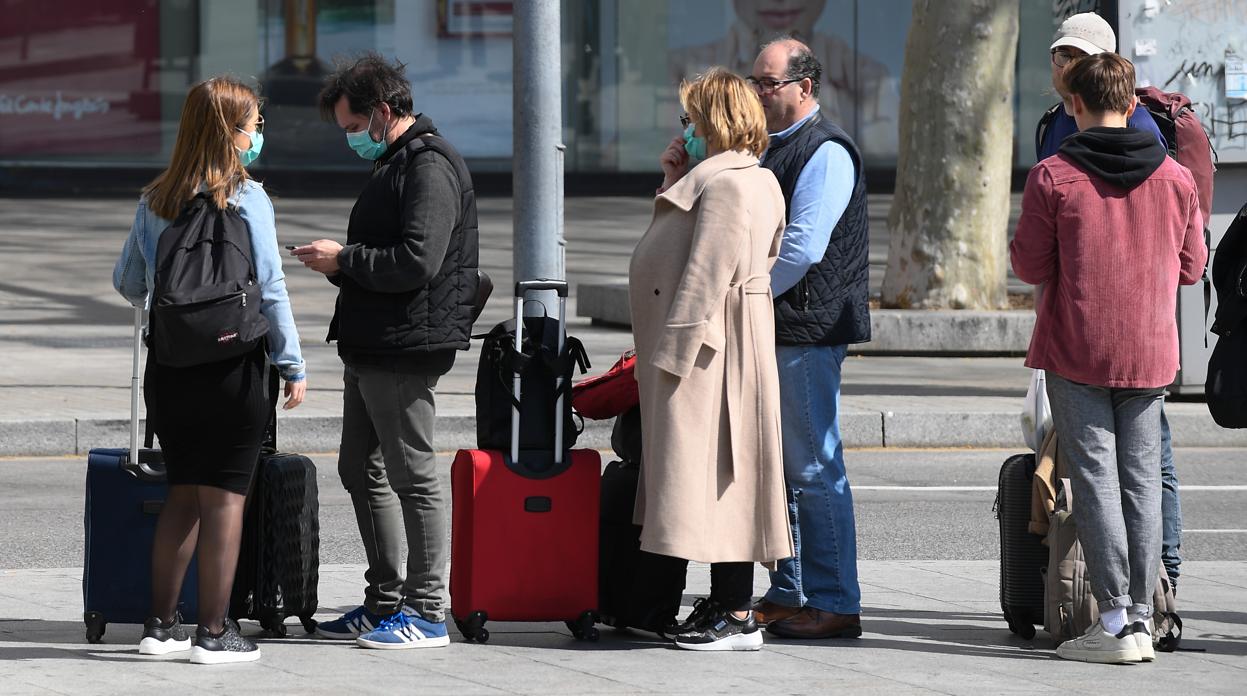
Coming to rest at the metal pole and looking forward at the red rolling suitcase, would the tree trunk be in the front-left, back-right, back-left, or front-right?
back-left

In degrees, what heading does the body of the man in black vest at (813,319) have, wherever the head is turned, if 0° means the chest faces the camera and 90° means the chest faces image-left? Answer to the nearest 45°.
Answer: approximately 90°

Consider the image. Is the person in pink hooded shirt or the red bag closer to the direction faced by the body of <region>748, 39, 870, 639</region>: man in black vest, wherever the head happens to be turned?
the red bag

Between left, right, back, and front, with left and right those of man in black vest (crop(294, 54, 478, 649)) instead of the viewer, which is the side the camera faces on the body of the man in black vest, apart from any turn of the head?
left

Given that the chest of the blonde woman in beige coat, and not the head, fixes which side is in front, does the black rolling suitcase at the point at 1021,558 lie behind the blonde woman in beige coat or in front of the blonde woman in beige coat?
behind

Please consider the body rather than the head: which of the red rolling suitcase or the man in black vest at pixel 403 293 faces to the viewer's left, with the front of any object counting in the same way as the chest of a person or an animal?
the man in black vest

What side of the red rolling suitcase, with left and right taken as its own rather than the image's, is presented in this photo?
back
